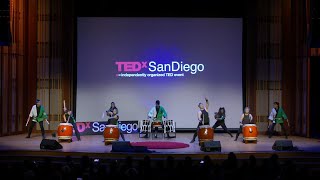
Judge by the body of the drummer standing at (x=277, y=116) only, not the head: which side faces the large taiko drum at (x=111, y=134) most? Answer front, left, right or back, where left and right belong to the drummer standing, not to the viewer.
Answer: front

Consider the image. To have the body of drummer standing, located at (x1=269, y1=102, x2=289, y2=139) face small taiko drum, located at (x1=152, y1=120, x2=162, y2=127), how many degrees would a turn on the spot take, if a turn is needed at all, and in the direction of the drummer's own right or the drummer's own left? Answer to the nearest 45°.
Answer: approximately 45° to the drummer's own right

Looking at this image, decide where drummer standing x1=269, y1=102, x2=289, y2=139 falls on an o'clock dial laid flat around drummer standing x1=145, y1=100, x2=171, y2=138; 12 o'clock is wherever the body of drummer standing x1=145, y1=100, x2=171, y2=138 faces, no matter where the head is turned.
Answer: drummer standing x1=269, y1=102, x2=289, y2=139 is roughly at 9 o'clock from drummer standing x1=145, y1=100, x2=171, y2=138.

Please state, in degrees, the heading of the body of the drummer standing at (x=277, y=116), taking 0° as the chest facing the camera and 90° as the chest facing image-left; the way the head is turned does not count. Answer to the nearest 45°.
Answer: approximately 45°

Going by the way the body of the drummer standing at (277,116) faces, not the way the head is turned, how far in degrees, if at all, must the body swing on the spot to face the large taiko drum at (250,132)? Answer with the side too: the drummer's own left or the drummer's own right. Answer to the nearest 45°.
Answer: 0° — they already face it

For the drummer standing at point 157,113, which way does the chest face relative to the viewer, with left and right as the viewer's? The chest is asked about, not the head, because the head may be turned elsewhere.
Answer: facing the viewer

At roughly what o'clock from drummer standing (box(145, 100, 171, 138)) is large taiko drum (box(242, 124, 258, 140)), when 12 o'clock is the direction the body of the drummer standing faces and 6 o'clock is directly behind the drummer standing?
The large taiko drum is roughly at 10 o'clock from the drummer standing.

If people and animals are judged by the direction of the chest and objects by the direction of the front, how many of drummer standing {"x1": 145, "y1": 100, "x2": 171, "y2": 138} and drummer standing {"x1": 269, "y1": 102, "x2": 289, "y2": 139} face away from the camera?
0

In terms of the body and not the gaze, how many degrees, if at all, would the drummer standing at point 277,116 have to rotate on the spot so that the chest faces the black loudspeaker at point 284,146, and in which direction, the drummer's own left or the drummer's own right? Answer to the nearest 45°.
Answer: approximately 45° to the drummer's own left

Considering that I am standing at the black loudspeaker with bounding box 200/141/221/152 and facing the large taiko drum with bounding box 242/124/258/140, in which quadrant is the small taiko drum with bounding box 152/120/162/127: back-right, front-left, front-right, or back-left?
front-left
